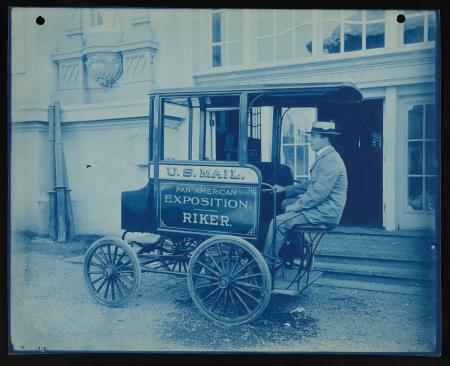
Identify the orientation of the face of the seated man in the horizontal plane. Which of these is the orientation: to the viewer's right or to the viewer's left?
to the viewer's left

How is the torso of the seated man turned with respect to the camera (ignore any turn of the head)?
to the viewer's left
